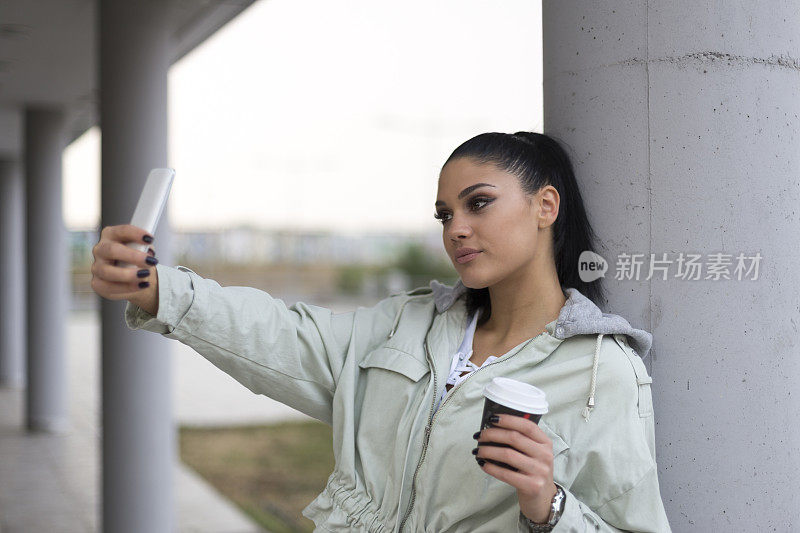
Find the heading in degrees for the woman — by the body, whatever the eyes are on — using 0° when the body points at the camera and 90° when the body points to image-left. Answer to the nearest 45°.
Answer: approximately 45°

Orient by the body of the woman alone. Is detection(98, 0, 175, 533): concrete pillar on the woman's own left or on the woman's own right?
on the woman's own right

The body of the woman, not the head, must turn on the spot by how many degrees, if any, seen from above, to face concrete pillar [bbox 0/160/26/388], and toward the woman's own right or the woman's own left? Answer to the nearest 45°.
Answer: approximately 90° to the woman's own right

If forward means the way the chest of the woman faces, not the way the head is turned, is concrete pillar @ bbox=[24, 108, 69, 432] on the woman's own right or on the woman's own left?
on the woman's own right
